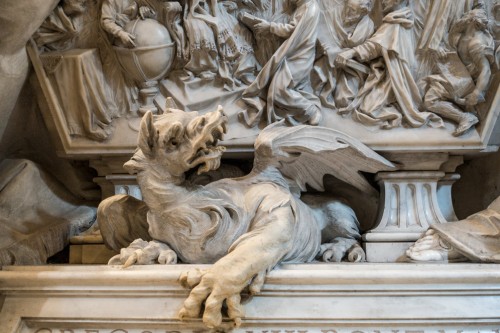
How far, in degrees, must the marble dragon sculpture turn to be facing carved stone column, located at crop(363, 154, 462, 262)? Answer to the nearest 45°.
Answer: approximately 180°
